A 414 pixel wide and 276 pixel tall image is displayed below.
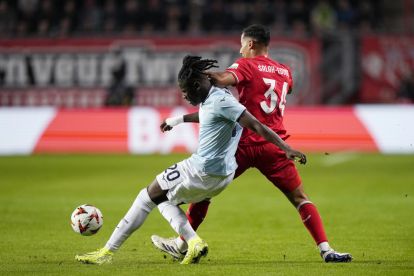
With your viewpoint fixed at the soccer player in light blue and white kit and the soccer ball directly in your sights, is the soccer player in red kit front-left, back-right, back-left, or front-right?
back-right

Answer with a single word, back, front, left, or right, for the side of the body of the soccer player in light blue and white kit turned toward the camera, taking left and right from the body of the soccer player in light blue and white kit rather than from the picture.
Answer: left

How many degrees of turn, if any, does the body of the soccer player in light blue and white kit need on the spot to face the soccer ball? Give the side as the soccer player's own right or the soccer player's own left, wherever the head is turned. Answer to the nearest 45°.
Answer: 0° — they already face it

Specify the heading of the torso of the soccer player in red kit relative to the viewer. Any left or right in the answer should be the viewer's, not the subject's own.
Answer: facing away from the viewer and to the left of the viewer

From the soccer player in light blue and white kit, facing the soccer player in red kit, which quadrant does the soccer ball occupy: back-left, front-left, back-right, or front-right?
back-left

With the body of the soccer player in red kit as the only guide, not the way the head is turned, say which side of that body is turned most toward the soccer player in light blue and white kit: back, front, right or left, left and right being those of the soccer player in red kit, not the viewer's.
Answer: left

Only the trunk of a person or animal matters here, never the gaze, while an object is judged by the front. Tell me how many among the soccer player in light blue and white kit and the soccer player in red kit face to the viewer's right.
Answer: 0
